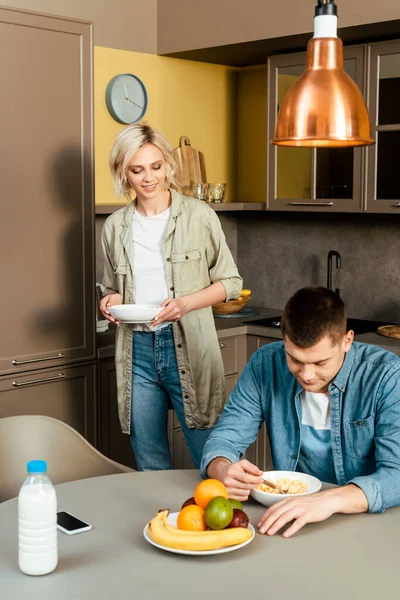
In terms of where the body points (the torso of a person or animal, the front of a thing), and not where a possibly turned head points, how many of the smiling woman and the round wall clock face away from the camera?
0

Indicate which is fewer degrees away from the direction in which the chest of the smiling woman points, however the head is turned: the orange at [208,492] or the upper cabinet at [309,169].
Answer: the orange

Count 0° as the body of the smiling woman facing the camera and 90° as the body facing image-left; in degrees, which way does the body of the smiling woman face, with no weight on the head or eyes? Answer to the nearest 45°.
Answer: approximately 45°

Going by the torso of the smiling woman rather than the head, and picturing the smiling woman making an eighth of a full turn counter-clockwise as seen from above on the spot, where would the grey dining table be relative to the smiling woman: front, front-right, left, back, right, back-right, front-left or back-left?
front

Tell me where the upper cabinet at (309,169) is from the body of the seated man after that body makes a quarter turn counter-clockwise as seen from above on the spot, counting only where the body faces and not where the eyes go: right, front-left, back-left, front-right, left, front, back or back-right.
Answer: back-left

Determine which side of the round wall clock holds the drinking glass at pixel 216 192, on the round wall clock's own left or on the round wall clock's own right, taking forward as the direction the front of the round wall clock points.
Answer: on the round wall clock's own left

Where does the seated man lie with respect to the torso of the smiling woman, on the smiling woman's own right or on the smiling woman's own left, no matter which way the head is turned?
on the smiling woman's own left

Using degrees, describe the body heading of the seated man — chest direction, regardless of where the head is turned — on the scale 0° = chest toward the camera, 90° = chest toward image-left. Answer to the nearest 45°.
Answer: approximately 45°

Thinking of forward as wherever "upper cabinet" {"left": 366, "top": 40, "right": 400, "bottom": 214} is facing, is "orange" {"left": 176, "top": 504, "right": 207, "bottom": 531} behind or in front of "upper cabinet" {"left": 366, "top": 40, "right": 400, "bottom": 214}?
in front

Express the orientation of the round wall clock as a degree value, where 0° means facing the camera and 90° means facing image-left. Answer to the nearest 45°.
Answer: approximately 315°

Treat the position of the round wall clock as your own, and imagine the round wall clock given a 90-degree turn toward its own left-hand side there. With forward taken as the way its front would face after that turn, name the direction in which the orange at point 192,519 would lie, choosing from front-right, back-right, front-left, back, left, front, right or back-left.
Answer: back-right

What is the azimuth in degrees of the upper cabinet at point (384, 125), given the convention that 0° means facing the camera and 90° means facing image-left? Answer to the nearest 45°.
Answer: approximately 45°

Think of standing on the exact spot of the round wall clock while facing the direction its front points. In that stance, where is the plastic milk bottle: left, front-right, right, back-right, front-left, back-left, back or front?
front-right

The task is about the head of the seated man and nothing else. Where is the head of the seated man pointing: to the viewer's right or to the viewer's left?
to the viewer's left
